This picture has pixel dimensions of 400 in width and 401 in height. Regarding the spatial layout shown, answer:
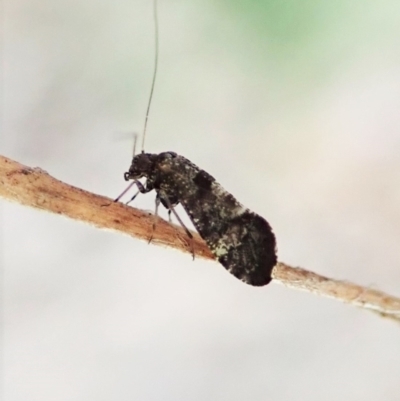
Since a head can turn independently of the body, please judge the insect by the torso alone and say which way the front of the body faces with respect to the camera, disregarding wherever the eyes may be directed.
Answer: to the viewer's left
